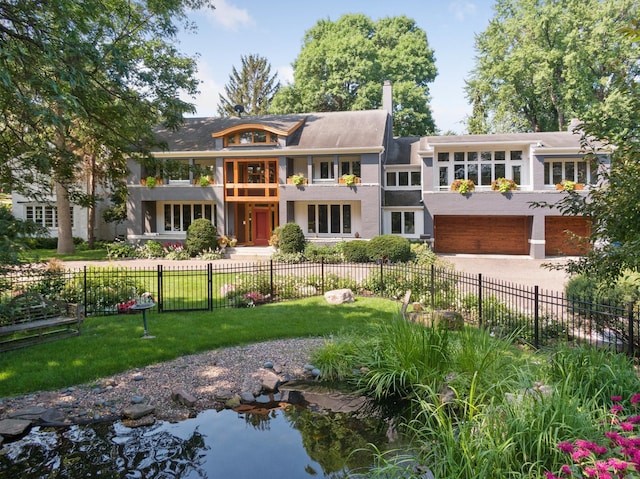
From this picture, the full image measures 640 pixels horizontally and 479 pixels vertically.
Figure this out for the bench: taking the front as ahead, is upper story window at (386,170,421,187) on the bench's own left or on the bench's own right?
on the bench's own left

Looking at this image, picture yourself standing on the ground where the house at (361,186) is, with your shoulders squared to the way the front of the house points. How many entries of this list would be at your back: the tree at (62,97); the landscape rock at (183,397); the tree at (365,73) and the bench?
1

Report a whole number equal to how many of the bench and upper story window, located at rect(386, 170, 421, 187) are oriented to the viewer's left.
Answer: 0

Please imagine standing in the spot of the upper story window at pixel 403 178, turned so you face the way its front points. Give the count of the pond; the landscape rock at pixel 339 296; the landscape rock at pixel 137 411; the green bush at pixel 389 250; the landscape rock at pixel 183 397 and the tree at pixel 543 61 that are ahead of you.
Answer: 5

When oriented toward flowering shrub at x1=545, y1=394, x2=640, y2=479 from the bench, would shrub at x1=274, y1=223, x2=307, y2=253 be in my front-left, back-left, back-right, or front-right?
back-left

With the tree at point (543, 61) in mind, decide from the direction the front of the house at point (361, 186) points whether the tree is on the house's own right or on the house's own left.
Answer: on the house's own left

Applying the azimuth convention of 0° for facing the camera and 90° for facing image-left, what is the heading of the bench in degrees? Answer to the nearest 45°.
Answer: approximately 315°

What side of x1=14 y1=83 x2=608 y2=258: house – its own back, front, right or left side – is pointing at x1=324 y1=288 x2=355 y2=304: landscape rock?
front

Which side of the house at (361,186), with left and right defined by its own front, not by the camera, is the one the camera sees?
front

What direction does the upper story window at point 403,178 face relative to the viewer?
toward the camera

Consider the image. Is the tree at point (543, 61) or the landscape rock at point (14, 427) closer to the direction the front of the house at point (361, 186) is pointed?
the landscape rock

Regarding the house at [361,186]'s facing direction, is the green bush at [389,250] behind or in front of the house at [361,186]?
in front

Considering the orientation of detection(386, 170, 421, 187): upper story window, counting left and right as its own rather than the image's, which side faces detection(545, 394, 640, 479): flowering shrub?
front

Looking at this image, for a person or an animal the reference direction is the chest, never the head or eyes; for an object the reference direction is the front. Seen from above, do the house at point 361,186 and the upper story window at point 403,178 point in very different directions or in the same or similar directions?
same or similar directions

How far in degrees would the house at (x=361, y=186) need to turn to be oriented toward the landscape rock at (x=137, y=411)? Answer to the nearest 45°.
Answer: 0° — it already faces it
